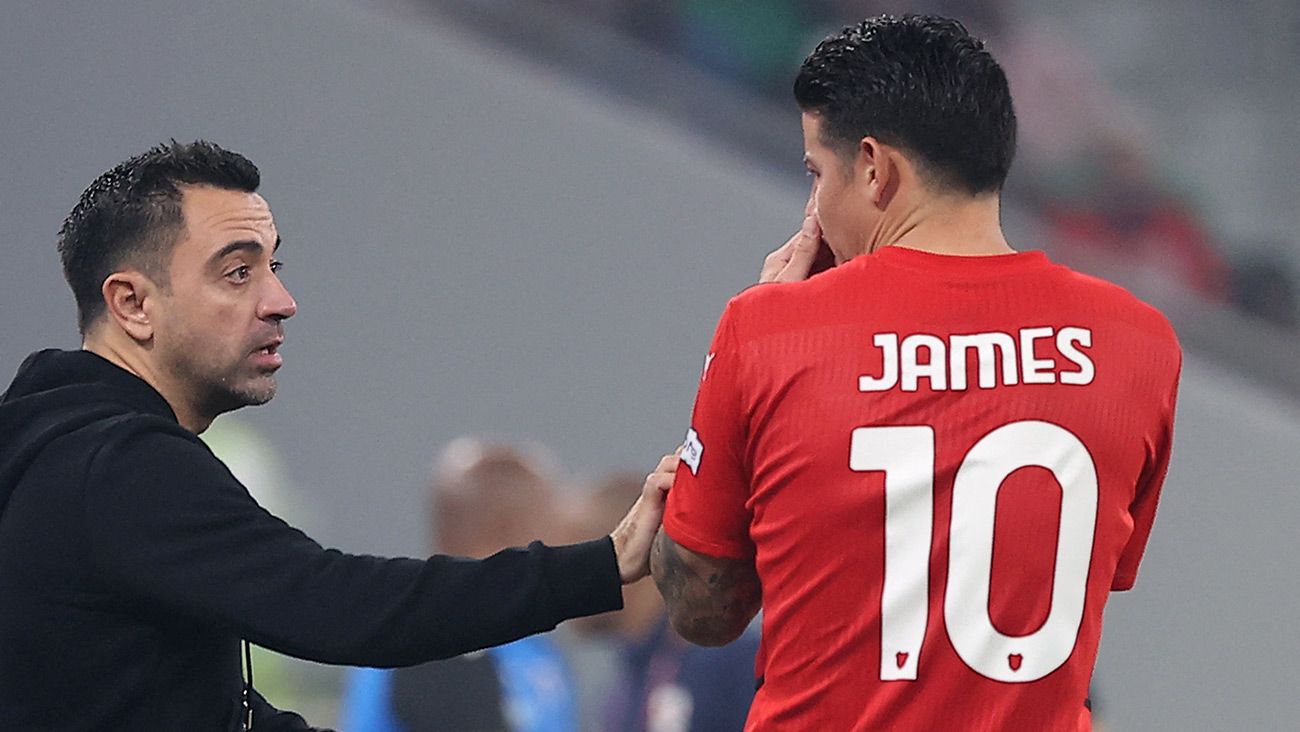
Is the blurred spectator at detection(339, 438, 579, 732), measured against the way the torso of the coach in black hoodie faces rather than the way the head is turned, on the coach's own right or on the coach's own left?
on the coach's own left

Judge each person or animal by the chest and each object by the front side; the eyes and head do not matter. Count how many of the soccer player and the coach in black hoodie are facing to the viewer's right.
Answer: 1

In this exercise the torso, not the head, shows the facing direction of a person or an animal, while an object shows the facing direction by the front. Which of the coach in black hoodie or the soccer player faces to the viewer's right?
the coach in black hoodie

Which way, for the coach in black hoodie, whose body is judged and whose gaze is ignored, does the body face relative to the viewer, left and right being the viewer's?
facing to the right of the viewer

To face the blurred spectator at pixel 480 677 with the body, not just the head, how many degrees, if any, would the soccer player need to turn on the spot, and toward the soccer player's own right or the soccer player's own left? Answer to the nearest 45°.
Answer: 0° — they already face them

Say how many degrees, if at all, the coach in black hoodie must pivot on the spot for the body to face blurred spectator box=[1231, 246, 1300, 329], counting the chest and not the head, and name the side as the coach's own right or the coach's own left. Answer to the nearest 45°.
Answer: approximately 45° to the coach's own left

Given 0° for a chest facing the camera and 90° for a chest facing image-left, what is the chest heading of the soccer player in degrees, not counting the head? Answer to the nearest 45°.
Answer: approximately 135°

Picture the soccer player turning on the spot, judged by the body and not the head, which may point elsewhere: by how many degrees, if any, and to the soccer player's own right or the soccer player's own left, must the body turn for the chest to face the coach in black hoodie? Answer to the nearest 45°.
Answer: approximately 45° to the soccer player's own left

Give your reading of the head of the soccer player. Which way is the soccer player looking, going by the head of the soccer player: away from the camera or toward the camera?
away from the camera

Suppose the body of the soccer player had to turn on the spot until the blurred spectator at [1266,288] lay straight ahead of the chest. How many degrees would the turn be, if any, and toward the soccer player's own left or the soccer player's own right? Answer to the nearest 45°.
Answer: approximately 45° to the soccer player's own right
